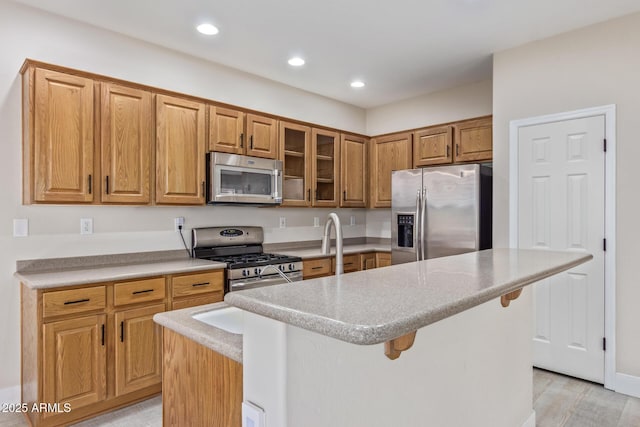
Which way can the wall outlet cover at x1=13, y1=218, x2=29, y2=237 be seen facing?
toward the camera

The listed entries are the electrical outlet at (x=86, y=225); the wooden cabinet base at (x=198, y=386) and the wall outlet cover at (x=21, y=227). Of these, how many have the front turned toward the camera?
2

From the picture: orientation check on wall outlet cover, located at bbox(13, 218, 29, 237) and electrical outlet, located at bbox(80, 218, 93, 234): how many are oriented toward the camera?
2

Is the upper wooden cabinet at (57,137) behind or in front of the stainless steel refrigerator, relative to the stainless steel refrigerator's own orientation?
in front

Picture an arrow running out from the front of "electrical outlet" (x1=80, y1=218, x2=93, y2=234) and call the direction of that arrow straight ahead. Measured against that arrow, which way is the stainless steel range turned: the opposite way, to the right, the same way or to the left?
the same way

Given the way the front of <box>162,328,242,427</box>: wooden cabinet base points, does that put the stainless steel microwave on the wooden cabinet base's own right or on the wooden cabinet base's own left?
on the wooden cabinet base's own right

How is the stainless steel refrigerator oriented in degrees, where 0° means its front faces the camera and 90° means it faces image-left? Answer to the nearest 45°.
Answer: approximately 45°

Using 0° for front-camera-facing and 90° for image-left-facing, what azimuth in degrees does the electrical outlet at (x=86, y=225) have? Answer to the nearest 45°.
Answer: approximately 0°

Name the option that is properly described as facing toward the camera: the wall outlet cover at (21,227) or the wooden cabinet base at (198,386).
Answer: the wall outlet cover

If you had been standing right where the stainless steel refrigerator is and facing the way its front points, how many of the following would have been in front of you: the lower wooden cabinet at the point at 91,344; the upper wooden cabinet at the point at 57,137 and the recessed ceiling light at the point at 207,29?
3

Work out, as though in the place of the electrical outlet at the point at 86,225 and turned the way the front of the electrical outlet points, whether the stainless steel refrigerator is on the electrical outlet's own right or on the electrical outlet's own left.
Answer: on the electrical outlet's own left
